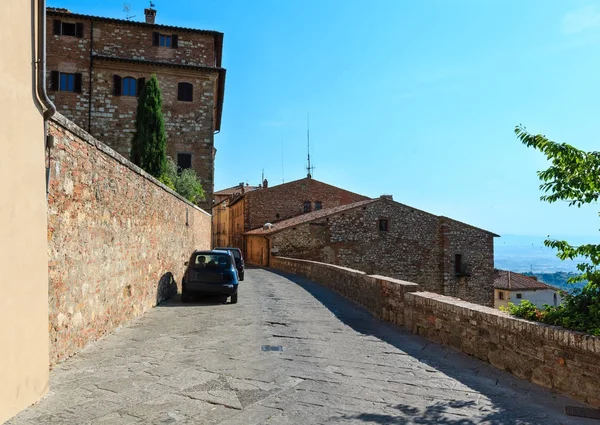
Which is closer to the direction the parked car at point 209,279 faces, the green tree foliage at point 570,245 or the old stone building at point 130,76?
the old stone building

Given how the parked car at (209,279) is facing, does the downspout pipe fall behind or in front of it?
behind

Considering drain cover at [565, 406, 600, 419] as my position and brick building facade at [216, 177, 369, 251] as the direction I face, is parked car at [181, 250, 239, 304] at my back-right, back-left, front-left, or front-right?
front-left

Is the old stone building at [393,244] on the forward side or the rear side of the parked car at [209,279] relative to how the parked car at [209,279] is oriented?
on the forward side

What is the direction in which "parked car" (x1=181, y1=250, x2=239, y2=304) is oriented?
away from the camera

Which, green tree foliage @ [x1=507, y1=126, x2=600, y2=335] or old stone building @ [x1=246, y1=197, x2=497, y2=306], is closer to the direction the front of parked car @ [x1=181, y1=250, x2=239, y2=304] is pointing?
the old stone building

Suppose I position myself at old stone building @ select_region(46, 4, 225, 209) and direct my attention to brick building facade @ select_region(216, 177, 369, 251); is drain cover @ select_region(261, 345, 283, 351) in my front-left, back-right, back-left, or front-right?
back-right

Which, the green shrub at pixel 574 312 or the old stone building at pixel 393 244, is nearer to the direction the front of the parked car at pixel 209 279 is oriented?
the old stone building

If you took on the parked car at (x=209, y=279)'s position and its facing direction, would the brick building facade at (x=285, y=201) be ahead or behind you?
ahead

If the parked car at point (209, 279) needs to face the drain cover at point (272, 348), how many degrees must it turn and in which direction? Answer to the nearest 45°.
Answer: approximately 180°
